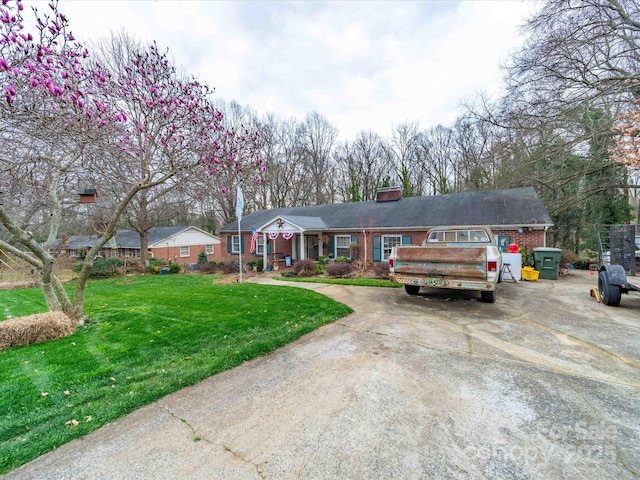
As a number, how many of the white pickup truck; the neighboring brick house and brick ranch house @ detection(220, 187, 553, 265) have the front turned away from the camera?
1

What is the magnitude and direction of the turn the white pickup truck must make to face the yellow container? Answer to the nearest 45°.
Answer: approximately 45° to its right

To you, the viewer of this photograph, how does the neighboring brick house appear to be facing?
facing the viewer and to the left of the viewer

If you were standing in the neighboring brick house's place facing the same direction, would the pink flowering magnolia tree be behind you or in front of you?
in front

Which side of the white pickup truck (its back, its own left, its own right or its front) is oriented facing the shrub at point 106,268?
left

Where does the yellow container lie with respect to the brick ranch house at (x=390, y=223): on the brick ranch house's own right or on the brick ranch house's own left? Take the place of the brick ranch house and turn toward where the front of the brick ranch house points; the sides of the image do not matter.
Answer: on the brick ranch house's own left

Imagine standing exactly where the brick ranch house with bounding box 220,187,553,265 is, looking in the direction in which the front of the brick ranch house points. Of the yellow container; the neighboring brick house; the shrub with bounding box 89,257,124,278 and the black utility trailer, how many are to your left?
2

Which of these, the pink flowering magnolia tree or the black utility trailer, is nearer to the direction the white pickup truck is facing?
the black utility trailer

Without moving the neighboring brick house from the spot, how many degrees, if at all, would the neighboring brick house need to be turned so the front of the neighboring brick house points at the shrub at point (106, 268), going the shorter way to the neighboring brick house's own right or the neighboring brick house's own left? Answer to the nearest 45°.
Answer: approximately 45° to the neighboring brick house's own left

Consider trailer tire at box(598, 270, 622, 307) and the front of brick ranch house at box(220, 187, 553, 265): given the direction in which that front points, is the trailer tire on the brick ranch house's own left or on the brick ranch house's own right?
on the brick ranch house's own left

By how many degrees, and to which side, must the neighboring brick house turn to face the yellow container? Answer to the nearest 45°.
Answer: approximately 45° to its left

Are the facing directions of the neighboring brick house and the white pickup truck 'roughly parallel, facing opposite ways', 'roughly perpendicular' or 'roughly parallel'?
roughly parallel, facing opposite ways

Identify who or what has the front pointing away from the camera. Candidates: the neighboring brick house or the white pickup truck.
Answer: the white pickup truck

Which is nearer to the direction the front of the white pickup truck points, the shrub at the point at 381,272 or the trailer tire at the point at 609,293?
the shrub

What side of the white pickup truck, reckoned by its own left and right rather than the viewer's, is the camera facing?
back

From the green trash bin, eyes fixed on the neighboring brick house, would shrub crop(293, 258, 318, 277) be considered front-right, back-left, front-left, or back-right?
front-left
